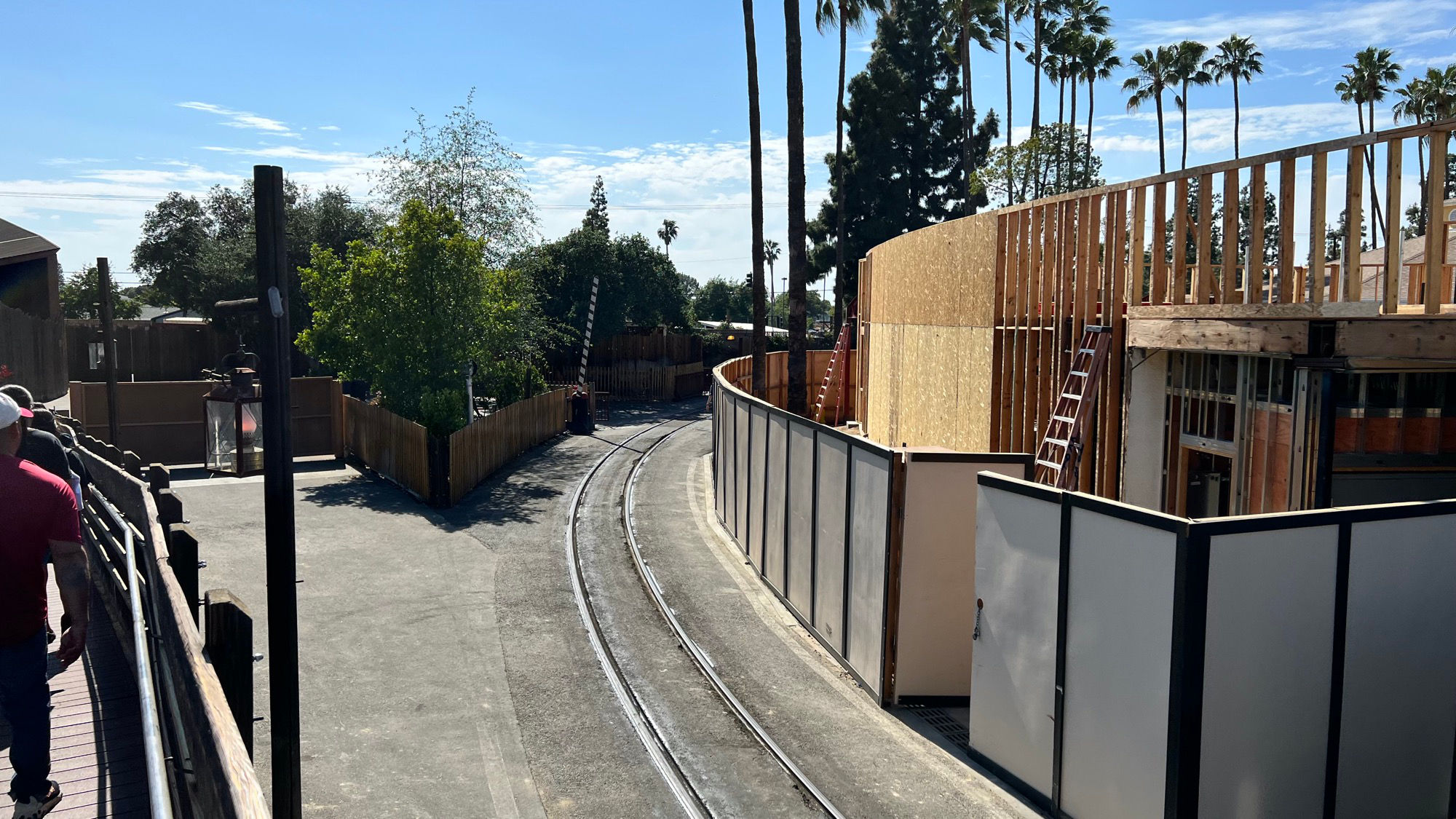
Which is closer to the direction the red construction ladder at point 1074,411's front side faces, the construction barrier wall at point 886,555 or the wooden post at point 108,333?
the construction barrier wall

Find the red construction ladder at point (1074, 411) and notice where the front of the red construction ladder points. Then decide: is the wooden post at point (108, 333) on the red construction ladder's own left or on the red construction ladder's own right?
on the red construction ladder's own right

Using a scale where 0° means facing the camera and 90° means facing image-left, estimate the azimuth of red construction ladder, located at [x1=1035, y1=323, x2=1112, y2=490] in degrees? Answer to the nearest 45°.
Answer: approximately 45°

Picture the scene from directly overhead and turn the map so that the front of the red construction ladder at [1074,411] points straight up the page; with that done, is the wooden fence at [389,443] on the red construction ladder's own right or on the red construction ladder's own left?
on the red construction ladder's own right

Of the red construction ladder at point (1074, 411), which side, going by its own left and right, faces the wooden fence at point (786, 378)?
right

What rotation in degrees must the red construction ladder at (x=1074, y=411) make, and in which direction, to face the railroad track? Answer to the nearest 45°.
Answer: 0° — it already faces it

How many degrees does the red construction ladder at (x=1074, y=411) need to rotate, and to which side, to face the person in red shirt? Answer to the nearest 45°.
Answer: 0° — it already faces them

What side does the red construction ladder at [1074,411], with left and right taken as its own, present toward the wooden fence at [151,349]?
right
